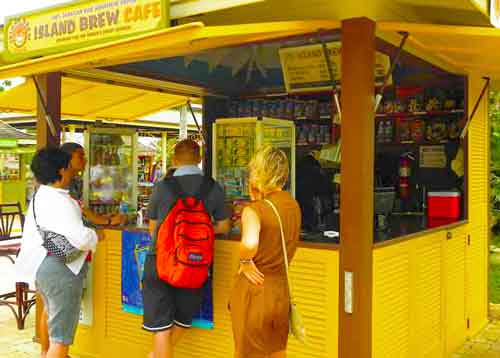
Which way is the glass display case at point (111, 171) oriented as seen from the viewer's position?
toward the camera

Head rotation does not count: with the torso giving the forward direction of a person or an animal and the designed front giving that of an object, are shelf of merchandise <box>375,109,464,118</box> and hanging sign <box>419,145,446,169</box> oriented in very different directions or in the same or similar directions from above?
same or similar directions

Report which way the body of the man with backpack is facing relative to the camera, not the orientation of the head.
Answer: away from the camera

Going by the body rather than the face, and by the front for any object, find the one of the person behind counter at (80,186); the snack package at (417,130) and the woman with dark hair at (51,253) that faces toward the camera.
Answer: the snack package

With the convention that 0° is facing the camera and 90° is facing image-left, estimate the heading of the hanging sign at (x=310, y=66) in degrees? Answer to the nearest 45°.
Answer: approximately 0°

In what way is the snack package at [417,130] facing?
toward the camera

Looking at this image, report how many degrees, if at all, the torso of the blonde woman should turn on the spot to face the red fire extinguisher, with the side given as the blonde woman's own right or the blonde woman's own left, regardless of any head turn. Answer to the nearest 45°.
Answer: approximately 90° to the blonde woman's own right

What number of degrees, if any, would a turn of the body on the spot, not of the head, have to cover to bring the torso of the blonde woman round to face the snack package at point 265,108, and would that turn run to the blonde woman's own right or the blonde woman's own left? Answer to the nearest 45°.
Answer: approximately 45° to the blonde woman's own right

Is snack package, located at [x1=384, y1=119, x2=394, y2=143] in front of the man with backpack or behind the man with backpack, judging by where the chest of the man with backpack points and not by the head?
in front

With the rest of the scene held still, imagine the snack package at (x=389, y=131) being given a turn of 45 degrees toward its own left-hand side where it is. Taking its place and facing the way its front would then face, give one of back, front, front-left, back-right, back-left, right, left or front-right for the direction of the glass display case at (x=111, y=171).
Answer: right

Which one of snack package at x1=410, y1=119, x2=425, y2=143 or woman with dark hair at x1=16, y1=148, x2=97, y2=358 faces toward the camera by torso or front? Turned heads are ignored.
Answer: the snack package

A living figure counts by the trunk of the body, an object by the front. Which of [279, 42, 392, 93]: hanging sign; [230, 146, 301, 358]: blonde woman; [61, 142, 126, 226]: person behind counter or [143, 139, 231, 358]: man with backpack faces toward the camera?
the hanging sign

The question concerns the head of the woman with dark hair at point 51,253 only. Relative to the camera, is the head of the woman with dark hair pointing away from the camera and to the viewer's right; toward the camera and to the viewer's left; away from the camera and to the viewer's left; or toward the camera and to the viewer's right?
away from the camera and to the viewer's right

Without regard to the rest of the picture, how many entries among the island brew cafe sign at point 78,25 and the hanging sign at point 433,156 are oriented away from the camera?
0

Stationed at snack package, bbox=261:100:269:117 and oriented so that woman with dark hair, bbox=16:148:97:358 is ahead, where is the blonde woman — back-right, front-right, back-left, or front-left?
front-left

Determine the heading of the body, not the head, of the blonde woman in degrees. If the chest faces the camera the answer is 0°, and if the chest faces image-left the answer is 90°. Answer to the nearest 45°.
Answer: approximately 135°

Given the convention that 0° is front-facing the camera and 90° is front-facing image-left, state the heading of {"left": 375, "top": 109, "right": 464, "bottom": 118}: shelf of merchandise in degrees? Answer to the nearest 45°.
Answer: approximately 0°

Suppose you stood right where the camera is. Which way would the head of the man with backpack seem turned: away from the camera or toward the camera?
away from the camera
